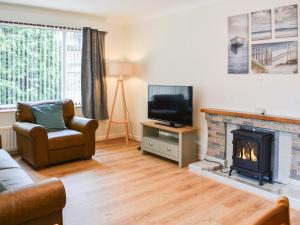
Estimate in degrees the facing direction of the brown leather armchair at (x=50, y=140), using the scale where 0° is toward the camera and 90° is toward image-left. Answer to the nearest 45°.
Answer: approximately 315°

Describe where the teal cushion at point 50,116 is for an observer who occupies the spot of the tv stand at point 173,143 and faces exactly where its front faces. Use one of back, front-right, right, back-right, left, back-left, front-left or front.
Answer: front-right

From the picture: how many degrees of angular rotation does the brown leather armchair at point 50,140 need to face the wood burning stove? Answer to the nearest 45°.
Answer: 0° — it already faces it

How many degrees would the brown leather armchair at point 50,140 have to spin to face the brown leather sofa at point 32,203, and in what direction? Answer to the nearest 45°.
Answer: approximately 45° to its right

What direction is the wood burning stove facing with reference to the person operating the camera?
facing the viewer and to the left of the viewer

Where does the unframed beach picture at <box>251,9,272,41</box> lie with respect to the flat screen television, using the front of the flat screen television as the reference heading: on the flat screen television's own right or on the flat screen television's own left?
on the flat screen television's own left

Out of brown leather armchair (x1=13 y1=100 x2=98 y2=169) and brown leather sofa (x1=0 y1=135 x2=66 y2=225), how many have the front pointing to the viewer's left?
0

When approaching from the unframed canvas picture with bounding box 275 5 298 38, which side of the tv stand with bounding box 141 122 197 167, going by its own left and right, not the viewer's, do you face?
left

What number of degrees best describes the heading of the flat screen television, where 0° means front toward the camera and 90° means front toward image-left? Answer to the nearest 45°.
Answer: approximately 45°

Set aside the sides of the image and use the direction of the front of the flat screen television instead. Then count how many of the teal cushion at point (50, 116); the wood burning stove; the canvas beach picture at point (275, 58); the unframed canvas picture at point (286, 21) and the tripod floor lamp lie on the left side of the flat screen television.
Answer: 3
